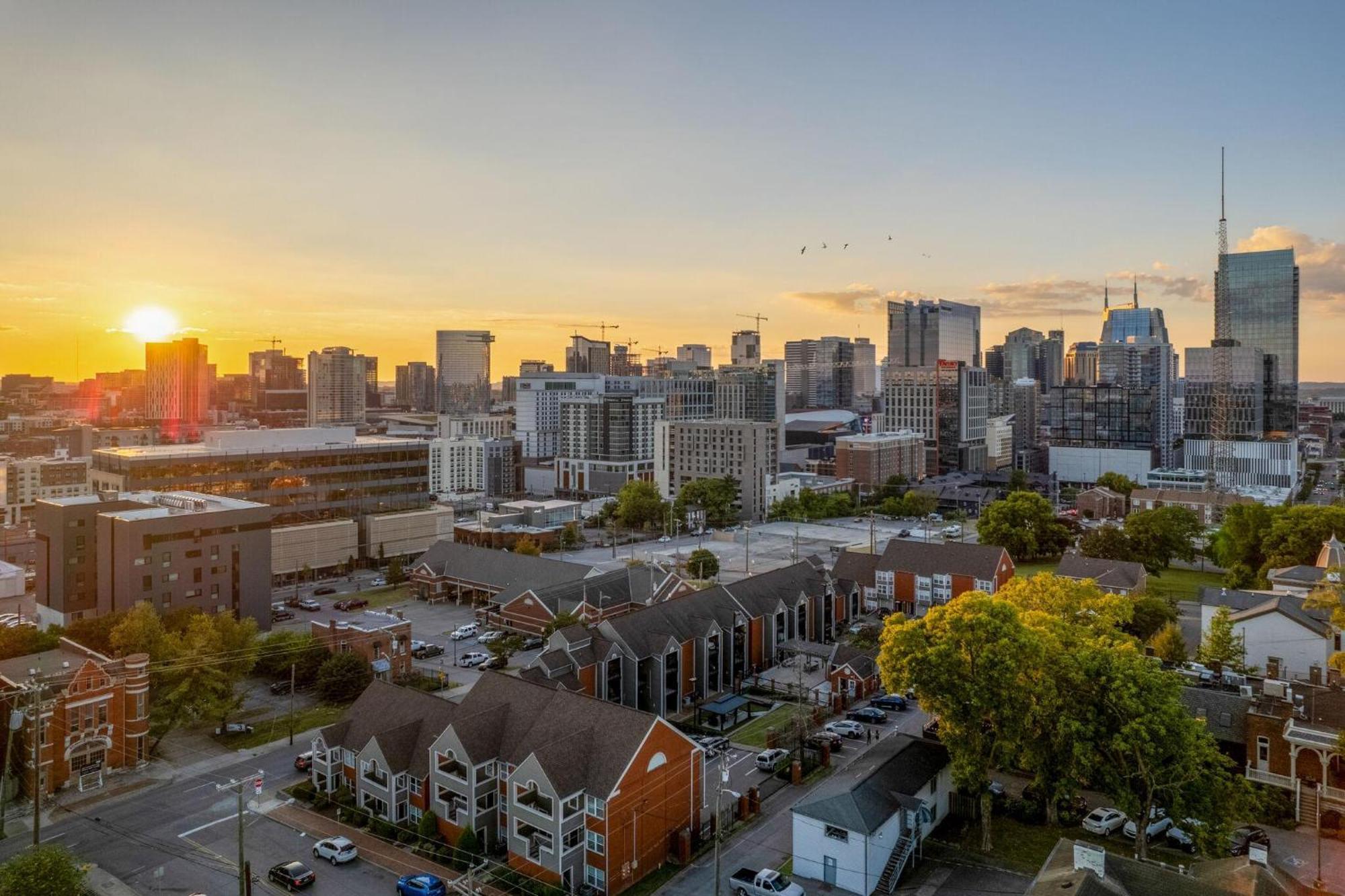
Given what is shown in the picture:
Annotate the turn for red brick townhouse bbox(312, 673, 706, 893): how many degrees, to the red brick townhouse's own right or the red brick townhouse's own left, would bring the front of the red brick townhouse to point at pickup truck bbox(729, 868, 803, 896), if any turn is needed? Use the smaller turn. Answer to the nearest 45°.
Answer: approximately 90° to the red brick townhouse's own left

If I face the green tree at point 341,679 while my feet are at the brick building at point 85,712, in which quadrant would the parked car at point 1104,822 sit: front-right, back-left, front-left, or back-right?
front-right

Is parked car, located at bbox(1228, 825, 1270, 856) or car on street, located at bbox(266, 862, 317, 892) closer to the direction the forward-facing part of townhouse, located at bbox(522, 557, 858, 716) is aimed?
the parked car

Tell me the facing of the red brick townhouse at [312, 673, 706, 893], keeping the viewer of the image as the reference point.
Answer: facing the viewer and to the left of the viewer

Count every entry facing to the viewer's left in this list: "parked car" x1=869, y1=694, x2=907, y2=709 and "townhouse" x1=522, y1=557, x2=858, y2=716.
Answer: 1

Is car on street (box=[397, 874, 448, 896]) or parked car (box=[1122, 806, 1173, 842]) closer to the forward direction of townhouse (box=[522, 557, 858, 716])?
the parked car

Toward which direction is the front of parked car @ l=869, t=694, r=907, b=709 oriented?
to the viewer's left

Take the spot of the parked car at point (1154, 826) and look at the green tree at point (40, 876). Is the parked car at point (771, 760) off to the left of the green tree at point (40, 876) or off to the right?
right

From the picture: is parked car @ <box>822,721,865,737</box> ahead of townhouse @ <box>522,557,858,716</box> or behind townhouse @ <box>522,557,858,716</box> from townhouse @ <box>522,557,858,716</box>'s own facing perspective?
ahead

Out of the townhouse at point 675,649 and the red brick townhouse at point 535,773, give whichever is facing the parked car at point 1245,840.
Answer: the townhouse

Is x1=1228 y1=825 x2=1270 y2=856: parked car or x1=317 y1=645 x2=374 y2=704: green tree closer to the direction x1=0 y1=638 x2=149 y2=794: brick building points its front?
the parked car
